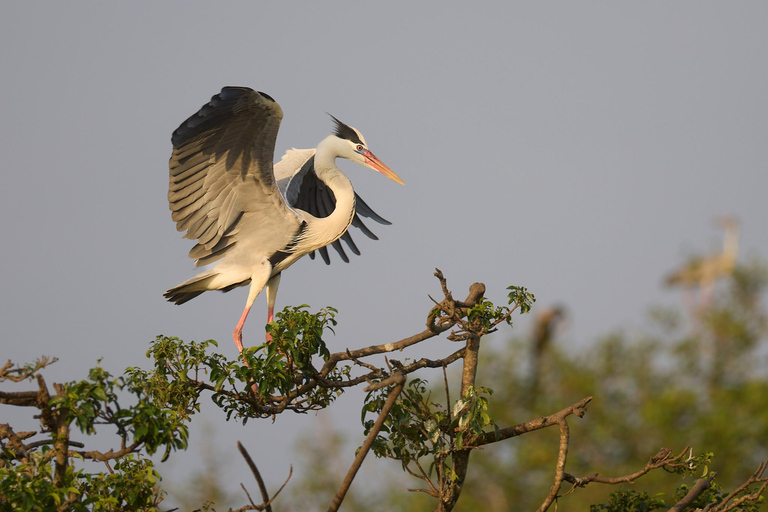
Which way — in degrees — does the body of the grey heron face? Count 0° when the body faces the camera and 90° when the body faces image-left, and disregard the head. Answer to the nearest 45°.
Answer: approximately 270°

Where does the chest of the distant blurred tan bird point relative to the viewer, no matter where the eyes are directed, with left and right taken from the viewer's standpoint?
facing to the right of the viewer

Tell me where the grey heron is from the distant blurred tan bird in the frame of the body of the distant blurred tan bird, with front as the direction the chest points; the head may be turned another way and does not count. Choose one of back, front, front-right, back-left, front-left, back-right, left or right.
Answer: right

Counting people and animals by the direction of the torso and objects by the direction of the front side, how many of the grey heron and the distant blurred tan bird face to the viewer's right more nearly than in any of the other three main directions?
2

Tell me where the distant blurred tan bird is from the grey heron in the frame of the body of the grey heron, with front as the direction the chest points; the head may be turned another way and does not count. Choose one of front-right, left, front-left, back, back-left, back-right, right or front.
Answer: front-left
